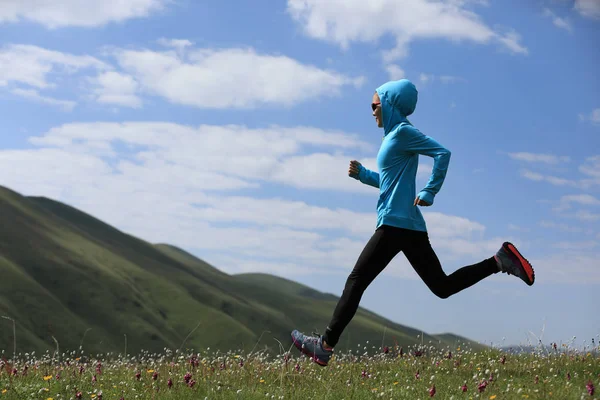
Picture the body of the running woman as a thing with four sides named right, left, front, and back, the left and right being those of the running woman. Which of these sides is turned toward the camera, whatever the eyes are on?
left

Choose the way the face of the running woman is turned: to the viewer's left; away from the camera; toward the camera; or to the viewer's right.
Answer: to the viewer's left
